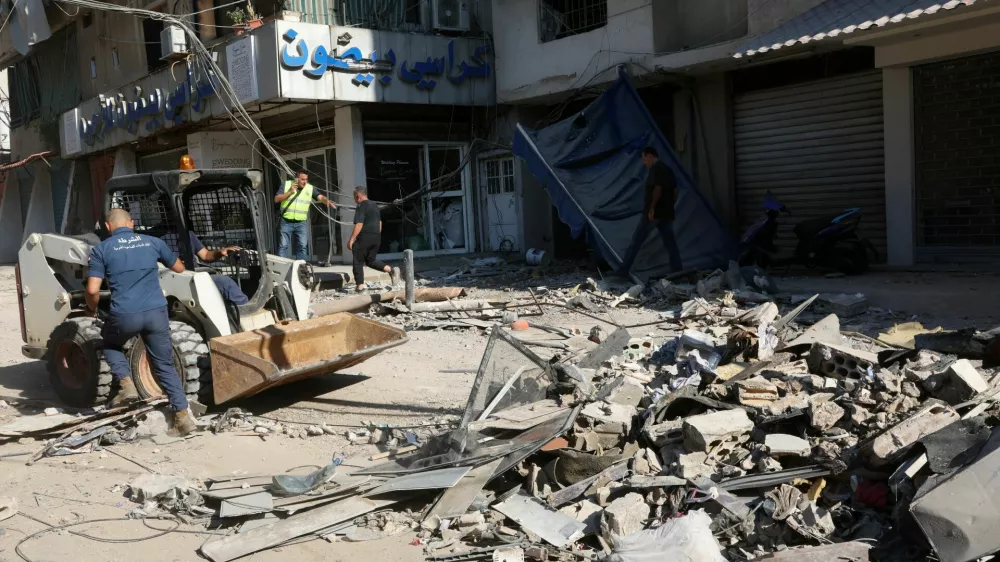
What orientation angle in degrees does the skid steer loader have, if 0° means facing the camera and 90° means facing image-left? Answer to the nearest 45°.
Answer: approximately 315°

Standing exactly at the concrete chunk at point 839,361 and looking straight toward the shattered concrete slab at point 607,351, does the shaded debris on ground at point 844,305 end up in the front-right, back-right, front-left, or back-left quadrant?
front-right

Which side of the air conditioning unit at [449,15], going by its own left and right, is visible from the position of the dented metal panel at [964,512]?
front

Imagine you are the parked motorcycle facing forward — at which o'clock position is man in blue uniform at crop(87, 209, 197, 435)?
The man in blue uniform is roughly at 10 o'clock from the parked motorcycle.

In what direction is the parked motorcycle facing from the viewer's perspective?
to the viewer's left

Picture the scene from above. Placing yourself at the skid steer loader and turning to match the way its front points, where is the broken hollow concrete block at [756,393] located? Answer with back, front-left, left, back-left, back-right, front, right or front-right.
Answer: front

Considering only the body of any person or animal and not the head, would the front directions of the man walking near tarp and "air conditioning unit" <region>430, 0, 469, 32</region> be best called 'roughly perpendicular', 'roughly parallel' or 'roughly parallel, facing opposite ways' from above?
roughly perpendicular

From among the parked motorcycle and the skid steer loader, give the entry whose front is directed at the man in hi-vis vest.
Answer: the parked motorcycle

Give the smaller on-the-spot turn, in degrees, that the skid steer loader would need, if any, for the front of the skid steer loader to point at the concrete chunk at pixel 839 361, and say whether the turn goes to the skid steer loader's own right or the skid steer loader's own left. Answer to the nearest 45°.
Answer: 0° — it already faces it

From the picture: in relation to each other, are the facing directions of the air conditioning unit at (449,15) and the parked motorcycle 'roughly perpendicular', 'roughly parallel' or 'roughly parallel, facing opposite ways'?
roughly perpendicular

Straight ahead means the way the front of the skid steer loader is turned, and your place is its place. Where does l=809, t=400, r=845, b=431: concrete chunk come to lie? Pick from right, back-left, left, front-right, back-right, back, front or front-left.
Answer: front

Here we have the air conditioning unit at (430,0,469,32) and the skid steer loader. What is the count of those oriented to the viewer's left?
0

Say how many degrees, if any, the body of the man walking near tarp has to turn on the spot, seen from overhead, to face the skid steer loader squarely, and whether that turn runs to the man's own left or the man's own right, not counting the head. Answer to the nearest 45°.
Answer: approximately 45° to the man's own left

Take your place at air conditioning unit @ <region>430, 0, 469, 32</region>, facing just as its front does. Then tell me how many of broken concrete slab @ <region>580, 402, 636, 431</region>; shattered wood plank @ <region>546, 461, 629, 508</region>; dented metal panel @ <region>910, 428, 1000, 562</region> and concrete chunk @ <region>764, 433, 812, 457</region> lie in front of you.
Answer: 4

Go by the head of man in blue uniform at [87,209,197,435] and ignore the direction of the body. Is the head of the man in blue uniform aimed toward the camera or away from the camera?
away from the camera

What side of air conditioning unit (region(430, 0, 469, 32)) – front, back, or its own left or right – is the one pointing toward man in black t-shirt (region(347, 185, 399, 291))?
front

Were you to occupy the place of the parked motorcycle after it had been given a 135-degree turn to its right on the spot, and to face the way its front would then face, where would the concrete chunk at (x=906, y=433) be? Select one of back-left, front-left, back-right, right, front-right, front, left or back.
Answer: back-right

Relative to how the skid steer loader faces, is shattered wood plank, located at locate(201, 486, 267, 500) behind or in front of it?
in front

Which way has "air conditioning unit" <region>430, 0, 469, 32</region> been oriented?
toward the camera

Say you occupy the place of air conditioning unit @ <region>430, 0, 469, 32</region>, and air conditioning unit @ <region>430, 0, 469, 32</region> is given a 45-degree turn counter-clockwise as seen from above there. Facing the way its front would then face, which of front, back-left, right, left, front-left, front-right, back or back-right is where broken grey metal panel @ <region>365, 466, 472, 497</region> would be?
front-right

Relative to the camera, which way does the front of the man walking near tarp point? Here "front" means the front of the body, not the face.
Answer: to the viewer's left
